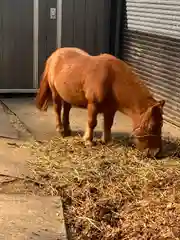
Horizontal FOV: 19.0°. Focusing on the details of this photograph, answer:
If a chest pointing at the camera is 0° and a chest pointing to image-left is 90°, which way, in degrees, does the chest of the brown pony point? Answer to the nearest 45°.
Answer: approximately 315°

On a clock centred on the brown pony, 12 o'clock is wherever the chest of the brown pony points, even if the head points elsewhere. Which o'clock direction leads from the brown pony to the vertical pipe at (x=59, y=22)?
The vertical pipe is roughly at 7 o'clock from the brown pony.

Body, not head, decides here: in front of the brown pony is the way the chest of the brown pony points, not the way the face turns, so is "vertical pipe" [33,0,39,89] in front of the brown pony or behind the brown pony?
behind
